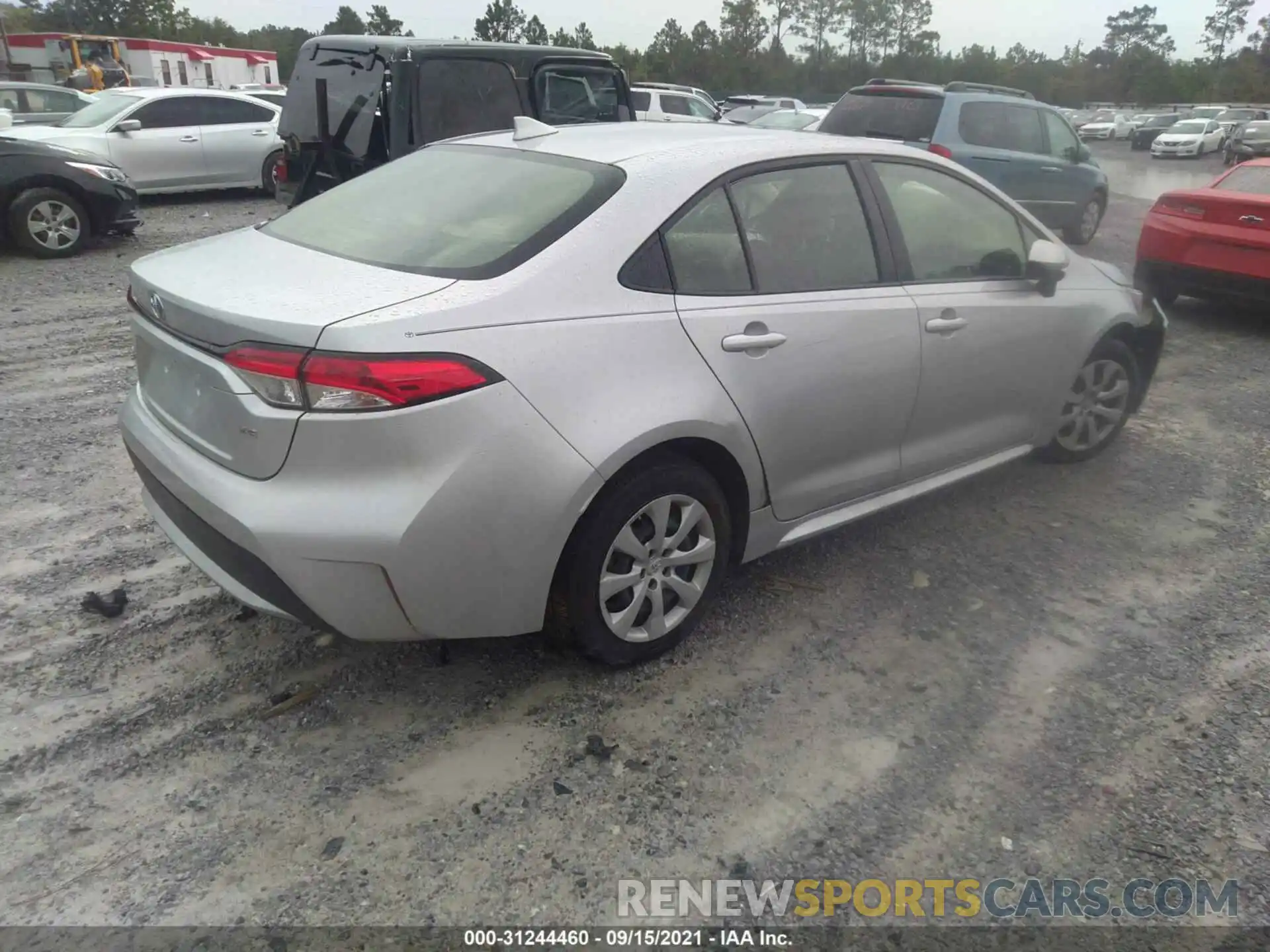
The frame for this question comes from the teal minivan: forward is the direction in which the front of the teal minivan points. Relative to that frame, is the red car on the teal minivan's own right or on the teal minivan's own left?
on the teal minivan's own right

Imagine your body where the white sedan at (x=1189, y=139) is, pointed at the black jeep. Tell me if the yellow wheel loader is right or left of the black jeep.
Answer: right

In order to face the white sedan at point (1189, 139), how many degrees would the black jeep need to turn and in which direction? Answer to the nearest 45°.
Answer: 0° — it already faces it

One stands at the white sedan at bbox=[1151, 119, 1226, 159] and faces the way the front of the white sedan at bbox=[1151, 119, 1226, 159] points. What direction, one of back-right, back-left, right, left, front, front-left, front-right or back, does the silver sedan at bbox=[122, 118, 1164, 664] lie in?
front-left

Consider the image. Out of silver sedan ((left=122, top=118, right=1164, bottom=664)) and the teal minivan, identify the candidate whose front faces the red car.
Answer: the silver sedan

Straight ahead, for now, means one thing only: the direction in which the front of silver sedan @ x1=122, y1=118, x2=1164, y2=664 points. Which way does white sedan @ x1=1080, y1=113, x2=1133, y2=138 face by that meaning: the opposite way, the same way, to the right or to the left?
the opposite way

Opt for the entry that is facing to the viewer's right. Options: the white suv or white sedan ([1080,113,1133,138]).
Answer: the white suv

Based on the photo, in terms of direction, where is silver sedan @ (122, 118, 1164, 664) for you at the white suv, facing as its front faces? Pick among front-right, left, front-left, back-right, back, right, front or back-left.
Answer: right

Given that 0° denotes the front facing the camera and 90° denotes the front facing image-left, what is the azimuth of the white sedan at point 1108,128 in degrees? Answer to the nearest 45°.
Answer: approximately 45°

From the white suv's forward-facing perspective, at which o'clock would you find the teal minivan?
The teal minivan is roughly at 2 o'clock from the white suv.

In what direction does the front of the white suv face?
to the viewer's right

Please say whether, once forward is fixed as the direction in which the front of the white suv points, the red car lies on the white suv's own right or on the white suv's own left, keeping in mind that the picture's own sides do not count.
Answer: on the white suv's own right

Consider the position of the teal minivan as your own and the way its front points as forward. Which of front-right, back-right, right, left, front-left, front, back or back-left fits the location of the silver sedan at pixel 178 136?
back-left

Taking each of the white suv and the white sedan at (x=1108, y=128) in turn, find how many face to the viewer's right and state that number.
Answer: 1

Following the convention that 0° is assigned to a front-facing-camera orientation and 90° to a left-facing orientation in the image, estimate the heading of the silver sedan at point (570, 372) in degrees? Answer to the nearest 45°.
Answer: approximately 225°

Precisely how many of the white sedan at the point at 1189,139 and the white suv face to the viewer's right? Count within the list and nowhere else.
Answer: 1

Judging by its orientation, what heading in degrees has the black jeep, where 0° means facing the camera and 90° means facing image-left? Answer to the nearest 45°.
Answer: approximately 225°
